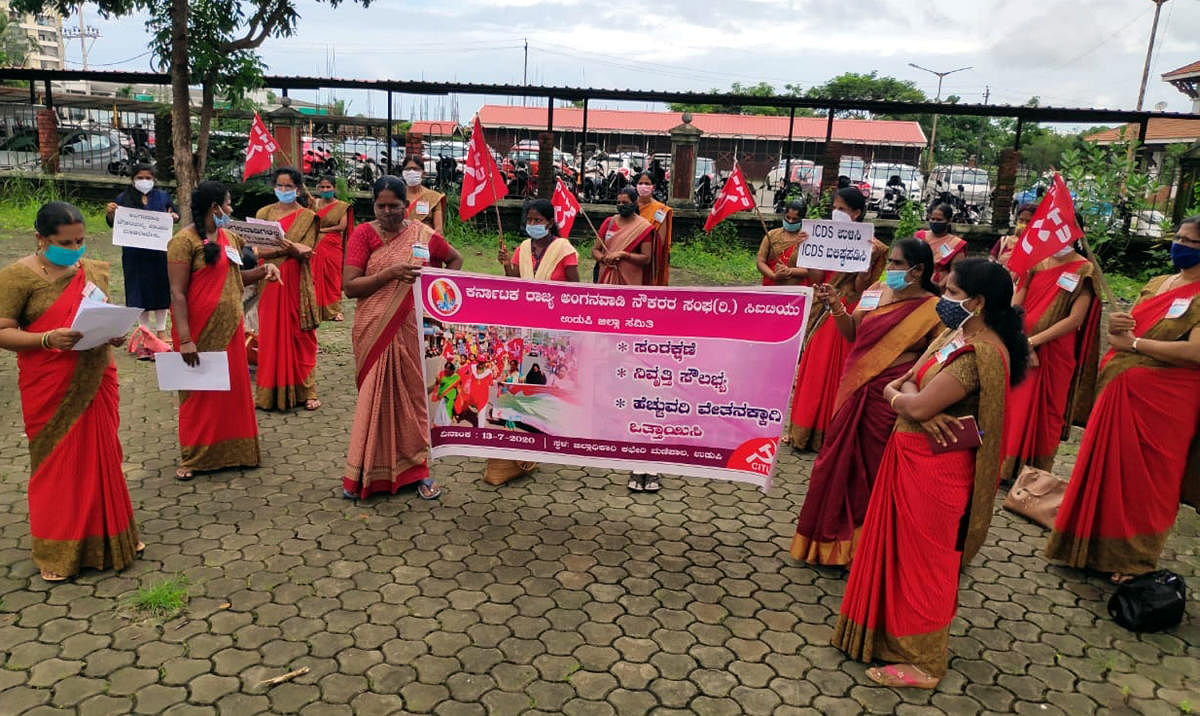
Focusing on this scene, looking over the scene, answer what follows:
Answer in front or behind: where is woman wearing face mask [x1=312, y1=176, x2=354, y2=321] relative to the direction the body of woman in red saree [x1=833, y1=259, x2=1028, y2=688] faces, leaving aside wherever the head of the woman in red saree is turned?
in front

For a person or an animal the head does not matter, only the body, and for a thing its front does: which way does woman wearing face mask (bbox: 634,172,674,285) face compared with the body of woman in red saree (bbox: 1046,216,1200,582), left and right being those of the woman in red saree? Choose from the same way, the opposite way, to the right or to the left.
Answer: to the left

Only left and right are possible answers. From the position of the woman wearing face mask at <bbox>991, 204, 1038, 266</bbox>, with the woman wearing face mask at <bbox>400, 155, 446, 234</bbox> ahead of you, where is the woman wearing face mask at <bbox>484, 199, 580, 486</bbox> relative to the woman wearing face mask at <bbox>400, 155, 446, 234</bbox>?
left

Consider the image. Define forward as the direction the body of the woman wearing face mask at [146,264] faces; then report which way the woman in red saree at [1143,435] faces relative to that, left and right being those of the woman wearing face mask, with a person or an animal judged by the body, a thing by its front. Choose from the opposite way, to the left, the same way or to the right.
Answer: to the right

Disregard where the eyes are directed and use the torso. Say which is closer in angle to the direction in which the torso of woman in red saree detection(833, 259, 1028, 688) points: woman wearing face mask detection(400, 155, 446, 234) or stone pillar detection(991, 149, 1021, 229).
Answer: the woman wearing face mask

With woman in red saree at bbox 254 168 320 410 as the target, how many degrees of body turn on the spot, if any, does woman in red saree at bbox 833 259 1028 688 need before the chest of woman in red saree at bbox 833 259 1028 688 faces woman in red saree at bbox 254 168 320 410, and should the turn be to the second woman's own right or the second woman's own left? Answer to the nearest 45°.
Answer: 0° — they already face them

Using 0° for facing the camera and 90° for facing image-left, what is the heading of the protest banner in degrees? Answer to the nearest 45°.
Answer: approximately 0°

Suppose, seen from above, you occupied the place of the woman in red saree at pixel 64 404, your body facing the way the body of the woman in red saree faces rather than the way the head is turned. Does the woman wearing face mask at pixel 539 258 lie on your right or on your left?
on your left

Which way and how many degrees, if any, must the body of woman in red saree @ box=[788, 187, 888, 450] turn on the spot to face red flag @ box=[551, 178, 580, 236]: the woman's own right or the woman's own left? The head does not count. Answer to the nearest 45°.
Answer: approximately 45° to the woman's own right

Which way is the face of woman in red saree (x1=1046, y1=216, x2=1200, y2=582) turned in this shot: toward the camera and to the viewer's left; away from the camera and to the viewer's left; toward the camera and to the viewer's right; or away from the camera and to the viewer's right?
toward the camera and to the viewer's left

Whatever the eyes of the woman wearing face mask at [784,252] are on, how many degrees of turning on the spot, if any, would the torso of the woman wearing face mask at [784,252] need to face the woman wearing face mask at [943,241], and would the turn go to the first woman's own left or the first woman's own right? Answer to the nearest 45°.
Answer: approximately 90° to the first woman's own left
